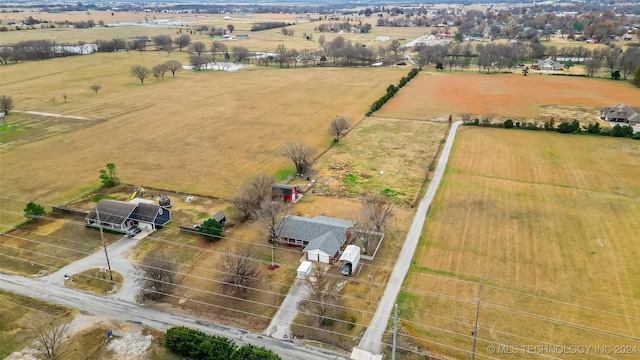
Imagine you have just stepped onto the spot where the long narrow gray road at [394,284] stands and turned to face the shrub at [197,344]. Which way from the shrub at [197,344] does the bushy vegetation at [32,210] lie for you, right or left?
right

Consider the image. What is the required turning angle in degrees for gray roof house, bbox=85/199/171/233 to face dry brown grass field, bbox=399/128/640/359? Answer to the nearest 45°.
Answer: approximately 90° to its left

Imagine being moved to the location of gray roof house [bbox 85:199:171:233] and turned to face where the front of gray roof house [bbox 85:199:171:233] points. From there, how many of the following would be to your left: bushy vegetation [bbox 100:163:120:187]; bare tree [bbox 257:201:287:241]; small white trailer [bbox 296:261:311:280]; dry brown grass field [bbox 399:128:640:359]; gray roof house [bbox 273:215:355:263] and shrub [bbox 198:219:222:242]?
5

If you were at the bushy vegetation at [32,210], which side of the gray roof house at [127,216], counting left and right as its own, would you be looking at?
right

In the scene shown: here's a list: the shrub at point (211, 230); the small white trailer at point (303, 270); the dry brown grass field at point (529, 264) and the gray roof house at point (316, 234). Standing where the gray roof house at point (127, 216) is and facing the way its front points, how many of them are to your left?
4

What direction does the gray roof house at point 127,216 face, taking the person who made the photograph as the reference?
facing the viewer and to the left of the viewer

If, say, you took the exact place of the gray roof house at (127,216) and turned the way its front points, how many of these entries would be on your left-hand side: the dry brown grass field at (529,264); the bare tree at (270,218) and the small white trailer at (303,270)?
3

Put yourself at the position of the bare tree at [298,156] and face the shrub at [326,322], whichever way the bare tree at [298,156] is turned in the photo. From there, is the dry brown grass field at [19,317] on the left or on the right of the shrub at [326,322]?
right

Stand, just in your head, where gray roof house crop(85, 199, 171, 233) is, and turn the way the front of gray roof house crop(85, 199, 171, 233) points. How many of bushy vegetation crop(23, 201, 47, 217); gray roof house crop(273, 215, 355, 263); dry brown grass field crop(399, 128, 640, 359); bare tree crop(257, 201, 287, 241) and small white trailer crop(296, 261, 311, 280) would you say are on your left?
4

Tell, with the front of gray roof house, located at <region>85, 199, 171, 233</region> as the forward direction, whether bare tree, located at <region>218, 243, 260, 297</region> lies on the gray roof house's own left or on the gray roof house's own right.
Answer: on the gray roof house's own left

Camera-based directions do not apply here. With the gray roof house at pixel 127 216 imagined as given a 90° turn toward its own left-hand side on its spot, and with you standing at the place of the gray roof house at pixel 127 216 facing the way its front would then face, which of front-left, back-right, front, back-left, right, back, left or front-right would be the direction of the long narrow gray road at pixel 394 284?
front

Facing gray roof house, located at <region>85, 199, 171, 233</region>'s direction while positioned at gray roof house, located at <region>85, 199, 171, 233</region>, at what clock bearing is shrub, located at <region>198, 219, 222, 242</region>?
The shrub is roughly at 9 o'clock from the gray roof house.

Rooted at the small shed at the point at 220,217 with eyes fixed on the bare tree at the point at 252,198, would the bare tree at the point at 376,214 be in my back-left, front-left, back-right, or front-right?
front-right

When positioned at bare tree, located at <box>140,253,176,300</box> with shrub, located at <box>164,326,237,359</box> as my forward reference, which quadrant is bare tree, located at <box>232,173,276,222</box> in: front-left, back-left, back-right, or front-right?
back-left

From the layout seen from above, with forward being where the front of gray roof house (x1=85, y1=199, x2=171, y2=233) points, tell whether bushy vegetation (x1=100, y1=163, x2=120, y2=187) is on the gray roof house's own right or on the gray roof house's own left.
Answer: on the gray roof house's own right

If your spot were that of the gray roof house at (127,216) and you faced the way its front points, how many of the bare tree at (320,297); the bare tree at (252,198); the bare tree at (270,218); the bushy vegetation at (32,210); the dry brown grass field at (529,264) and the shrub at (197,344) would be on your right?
1

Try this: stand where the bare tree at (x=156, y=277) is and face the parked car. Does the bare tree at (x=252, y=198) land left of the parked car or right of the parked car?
right

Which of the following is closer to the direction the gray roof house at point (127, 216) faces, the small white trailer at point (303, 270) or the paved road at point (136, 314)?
the paved road

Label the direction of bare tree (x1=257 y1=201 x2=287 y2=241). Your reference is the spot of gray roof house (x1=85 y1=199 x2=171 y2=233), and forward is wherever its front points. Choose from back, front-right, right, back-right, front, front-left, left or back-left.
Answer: left

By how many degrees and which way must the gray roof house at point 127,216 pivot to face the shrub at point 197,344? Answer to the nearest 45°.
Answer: approximately 45° to its left
